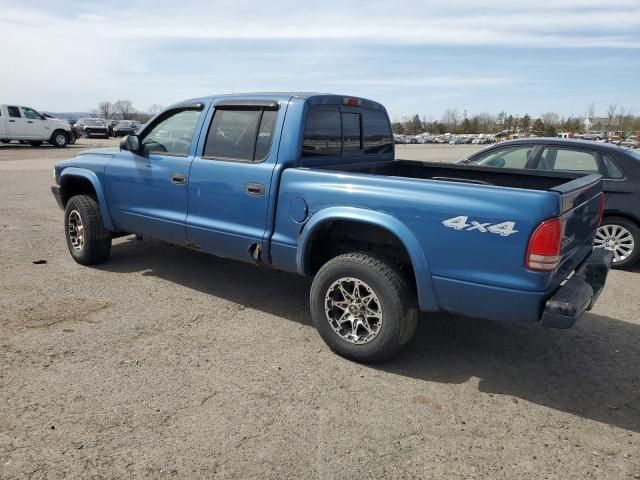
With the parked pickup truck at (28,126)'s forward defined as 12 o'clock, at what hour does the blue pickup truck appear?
The blue pickup truck is roughly at 3 o'clock from the parked pickup truck.

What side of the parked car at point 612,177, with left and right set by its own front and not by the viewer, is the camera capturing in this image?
left

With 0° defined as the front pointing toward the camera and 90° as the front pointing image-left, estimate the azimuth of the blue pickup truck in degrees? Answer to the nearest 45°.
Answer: approximately 135°

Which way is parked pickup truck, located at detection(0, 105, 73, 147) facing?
to the viewer's right

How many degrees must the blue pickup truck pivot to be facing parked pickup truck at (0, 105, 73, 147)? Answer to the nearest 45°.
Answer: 0° — it already faces it

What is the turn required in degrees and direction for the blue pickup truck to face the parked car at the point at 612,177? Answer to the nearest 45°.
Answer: approximately 90° to its right
